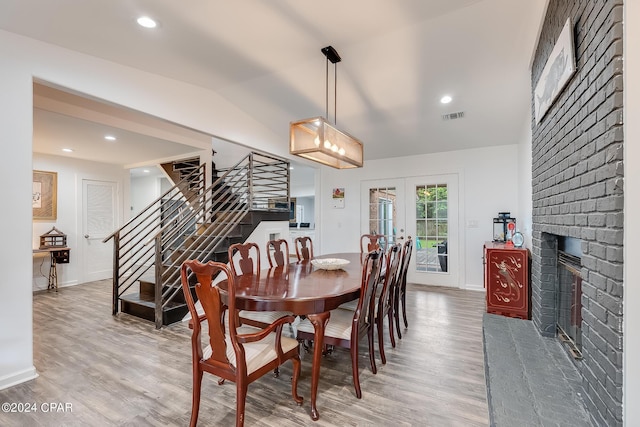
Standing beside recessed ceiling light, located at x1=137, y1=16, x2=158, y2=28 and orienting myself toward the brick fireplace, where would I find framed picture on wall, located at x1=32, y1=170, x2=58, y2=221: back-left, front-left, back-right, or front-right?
back-left

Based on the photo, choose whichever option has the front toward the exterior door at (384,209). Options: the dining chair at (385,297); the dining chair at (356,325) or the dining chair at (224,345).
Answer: the dining chair at (224,345)

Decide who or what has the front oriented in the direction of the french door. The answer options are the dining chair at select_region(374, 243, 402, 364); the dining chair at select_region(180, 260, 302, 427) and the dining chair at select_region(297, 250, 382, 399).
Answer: the dining chair at select_region(180, 260, 302, 427)

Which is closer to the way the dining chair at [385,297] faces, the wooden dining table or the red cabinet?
the wooden dining table

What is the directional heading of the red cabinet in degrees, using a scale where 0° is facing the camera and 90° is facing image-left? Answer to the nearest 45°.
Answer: approximately 45°

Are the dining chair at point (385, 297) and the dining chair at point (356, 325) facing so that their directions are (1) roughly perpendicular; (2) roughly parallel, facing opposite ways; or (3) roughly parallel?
roughly parallel

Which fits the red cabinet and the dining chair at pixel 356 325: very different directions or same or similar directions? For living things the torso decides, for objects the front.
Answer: same or similar directions

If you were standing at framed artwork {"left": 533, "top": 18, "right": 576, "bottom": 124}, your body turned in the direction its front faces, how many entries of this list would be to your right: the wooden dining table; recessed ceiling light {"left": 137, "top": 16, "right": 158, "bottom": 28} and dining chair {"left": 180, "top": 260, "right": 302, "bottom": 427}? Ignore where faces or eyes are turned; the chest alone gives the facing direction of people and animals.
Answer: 0

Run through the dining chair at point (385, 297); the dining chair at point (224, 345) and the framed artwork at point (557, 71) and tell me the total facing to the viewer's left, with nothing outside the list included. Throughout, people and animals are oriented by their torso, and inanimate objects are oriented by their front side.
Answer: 2

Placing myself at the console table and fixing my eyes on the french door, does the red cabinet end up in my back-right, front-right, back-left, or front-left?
front-right

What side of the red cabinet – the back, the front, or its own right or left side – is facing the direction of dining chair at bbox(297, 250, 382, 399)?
front

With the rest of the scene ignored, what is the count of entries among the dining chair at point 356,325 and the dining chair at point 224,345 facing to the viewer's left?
1

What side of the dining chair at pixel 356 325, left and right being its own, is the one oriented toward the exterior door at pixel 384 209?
right

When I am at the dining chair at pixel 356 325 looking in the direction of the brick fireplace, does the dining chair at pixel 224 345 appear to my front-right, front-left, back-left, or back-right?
back-right

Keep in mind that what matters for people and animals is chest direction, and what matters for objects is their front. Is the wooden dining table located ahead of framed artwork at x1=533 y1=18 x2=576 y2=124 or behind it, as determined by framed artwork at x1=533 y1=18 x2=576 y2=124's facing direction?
ahead

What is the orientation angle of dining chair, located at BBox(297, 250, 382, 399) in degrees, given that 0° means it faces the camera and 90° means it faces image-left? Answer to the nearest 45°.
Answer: approximately 90°

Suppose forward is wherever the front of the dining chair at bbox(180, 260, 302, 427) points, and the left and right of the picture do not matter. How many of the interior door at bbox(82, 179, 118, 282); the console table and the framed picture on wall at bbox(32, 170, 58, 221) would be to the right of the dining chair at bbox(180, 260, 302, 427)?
0
